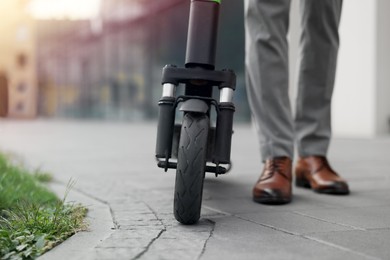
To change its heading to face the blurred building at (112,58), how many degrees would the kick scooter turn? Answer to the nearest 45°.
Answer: approximately 180°

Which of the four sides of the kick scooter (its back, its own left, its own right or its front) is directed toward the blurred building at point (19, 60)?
back

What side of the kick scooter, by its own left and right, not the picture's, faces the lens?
front

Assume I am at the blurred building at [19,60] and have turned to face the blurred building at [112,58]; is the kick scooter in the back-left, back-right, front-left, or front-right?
front-right
